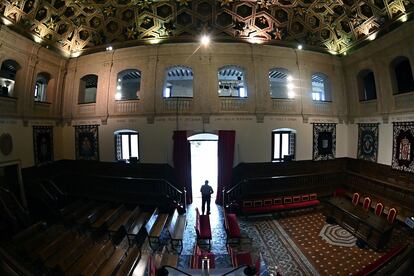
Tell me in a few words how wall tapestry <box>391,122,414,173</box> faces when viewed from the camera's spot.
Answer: facing the viewer and to the left of the viewer

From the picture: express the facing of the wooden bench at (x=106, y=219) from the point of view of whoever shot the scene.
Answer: facing the viewer and to the right of the viewer

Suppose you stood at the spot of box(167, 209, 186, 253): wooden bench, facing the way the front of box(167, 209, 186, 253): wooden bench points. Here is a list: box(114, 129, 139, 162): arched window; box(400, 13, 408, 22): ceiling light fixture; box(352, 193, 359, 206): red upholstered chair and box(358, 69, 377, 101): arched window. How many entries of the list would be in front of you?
3

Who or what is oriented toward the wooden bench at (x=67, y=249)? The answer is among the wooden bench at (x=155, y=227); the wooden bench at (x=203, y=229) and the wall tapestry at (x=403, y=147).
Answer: the wall tapestry

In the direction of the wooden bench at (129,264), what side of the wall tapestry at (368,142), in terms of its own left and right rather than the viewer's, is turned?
front

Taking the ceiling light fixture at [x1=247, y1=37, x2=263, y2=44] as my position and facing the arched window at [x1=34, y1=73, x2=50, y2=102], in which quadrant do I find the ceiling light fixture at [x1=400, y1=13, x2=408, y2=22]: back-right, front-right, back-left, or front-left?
back-left

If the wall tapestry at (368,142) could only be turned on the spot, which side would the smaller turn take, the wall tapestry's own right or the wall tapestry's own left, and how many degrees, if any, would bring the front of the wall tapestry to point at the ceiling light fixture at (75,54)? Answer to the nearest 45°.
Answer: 0° — it already faces it

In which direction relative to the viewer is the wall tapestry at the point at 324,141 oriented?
toward the camera

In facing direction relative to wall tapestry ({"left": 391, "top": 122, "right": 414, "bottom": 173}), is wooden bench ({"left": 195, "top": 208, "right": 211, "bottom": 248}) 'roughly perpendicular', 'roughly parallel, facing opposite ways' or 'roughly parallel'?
roughly parallel, facing opposite ways

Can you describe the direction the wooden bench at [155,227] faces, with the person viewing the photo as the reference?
facing to the right of the viewer

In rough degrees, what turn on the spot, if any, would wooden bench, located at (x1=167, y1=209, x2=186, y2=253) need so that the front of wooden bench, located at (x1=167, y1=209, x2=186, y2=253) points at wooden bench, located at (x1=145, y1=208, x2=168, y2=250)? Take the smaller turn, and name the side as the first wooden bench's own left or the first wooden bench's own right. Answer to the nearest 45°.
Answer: approximately 135° to the first wooden bench's own left

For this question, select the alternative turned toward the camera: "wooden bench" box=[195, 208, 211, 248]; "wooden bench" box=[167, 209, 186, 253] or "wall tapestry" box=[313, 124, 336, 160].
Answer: the wall tapestry

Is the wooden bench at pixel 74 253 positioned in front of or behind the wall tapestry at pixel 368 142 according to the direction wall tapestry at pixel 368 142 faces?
in front

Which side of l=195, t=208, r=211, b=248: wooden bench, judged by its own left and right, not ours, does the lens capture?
right

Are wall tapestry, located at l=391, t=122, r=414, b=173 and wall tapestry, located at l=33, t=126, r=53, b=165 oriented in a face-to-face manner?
yes

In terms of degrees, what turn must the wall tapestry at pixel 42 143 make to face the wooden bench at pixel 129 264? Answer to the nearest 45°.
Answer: approximately 45° to its right

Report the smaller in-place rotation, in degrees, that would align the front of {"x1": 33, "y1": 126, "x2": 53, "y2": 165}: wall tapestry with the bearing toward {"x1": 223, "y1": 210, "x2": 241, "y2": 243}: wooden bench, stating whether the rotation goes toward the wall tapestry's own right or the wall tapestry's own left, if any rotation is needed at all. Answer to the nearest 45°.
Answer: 0° — it already faces it

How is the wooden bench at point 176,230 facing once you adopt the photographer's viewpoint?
facing to the right of the viewer

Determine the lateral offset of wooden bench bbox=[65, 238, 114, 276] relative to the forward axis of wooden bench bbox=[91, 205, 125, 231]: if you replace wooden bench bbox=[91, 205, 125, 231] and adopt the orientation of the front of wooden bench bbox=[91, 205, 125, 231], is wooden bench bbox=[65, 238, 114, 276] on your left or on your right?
on your right
